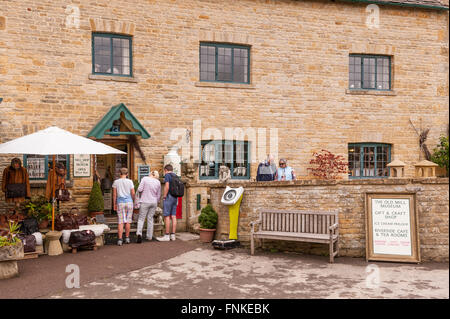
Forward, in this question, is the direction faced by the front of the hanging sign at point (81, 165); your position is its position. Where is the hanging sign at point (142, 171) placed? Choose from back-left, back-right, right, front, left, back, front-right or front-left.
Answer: left

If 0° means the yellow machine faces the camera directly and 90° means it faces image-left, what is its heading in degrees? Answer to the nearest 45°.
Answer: approximately 45°

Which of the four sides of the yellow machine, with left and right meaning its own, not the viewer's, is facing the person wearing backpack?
right

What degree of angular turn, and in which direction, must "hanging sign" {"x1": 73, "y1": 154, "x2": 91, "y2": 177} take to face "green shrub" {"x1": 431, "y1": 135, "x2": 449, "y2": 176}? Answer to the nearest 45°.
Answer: approximately 90° to its left

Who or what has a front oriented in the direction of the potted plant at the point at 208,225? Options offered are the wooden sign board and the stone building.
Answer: the stone building

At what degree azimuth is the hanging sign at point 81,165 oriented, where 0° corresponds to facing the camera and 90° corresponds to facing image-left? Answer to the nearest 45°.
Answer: approximately 0°

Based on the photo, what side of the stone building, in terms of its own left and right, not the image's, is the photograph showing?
front

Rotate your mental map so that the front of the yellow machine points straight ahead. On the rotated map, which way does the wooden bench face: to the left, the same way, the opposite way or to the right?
the same way

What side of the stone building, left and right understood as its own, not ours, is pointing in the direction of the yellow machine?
front

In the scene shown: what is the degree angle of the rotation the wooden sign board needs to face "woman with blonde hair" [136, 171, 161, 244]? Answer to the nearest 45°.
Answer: approximately 90° to its right

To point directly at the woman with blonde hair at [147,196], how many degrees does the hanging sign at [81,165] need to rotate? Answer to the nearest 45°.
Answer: approximately 45° to its left

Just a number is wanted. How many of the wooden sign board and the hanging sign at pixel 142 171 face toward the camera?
2

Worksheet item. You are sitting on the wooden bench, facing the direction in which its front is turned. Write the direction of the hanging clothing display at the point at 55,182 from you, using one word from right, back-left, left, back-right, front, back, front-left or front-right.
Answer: front-right

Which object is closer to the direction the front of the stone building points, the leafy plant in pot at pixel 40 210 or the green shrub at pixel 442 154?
the leafy plant in pot

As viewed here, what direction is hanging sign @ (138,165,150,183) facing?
toward the camera

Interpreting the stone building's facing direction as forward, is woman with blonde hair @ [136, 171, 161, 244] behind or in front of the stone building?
in front

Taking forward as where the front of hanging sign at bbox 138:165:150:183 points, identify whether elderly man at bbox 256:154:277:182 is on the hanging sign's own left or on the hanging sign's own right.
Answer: on the hanging sign's own left
